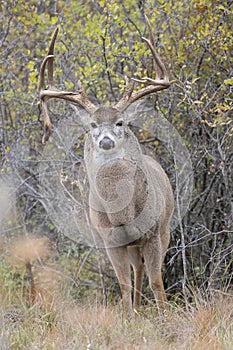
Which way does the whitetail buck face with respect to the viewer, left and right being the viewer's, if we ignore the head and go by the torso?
facing the viewer
